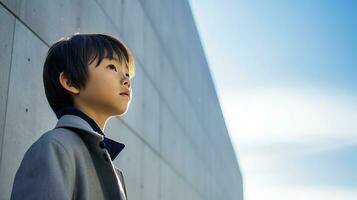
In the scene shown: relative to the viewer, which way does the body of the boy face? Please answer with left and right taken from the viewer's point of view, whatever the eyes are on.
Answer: facing the viewer and to the right of the viewer

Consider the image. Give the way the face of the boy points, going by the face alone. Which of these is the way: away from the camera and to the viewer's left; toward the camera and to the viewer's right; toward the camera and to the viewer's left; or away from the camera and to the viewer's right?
toward the camera and to the viewer's right
